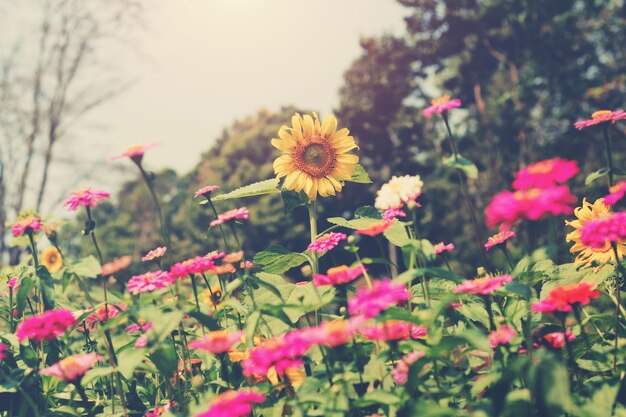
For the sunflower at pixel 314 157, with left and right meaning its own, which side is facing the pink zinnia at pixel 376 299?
front

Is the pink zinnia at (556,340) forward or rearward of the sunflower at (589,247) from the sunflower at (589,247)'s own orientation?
forward

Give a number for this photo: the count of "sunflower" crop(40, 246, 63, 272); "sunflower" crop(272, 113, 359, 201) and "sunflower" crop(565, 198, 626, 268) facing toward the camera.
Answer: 3

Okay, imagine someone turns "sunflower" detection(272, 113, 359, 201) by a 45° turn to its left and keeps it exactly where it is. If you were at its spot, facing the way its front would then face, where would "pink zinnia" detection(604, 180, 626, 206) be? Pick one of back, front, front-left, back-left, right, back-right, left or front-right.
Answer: front

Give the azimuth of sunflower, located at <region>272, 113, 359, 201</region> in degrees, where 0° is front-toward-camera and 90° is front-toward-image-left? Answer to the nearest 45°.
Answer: approximately 0°

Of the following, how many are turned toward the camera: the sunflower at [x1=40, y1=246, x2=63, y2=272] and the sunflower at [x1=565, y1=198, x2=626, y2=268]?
2

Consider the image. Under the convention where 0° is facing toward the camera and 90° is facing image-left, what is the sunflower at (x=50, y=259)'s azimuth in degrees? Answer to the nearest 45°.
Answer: approximately 0°

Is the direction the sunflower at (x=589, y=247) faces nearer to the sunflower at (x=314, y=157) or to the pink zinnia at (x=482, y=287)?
the pink zinnia

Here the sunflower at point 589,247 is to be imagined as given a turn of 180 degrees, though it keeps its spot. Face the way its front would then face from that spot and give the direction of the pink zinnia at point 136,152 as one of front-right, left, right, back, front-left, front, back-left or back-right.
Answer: back-left
